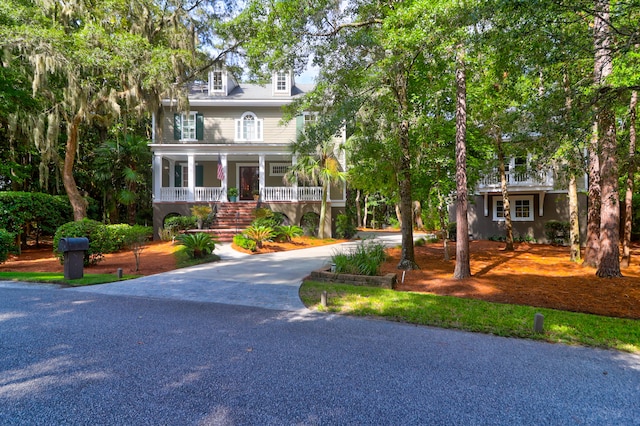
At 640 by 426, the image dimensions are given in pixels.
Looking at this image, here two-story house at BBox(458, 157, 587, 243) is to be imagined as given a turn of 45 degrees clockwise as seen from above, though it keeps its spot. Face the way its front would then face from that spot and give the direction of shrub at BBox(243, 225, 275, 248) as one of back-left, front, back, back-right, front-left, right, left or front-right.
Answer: front

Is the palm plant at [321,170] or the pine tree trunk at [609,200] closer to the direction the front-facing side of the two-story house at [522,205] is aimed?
the pine tree trunk

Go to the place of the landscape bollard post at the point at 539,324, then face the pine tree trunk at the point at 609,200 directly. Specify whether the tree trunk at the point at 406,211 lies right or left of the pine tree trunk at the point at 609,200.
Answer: left

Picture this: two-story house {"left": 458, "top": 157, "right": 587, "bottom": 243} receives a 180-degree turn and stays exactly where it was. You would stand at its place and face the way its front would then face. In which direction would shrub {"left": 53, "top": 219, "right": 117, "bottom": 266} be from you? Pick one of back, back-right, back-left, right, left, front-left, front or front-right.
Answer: back-left

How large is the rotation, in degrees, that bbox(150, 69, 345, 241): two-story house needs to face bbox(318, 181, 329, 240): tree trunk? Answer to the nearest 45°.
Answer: approximately 45° to its left

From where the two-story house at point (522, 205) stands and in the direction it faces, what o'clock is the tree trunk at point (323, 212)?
The tree trunk is roughly at 2 o'clock from the two-story house.

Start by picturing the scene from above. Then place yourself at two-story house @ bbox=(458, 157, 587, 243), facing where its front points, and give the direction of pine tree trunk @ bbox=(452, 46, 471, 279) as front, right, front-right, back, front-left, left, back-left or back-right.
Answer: front

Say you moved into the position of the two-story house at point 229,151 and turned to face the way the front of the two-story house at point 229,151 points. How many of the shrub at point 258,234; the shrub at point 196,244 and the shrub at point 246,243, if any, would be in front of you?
3

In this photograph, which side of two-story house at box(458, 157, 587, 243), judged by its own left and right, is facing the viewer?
front

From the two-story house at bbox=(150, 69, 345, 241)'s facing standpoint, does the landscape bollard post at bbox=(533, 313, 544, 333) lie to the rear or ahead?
ahead

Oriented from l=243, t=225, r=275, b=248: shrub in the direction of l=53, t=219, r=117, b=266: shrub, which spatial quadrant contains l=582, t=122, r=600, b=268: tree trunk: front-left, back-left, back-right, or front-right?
back-left

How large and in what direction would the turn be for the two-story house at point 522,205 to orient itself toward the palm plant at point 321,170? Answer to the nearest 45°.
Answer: approximately 45° to its right

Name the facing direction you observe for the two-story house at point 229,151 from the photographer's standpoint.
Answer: facing the viewer

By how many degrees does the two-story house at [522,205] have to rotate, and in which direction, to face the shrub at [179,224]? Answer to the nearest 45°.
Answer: approximately 45° to its right

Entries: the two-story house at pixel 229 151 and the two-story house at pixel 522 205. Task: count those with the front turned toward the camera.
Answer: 2
